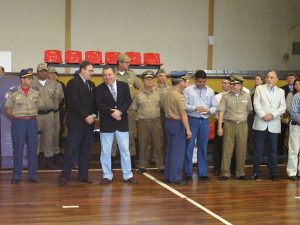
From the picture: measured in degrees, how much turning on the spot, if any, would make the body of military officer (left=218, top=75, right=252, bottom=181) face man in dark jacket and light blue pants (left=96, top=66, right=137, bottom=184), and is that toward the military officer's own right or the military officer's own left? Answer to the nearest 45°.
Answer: approximately 45° to the military officer's own right

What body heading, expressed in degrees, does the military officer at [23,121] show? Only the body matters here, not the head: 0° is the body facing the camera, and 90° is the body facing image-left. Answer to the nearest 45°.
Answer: approximately 0°

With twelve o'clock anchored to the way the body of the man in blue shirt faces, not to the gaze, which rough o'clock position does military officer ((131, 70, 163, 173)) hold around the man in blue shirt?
The military officer is roughly at 4 o'clock from the man in blue shirt.

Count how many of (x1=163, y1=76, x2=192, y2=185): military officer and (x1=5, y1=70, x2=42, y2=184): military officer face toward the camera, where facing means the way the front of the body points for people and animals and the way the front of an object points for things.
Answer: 1

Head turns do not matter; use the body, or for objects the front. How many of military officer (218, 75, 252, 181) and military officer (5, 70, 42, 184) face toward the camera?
2

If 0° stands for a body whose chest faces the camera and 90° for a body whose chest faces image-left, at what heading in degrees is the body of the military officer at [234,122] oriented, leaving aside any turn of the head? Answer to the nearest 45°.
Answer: approximately 0°

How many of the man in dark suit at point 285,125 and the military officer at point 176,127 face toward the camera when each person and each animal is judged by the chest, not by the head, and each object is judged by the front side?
1

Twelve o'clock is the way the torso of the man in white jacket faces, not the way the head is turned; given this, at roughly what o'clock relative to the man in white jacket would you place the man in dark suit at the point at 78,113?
The man in dark suit is roughly at 2 o'clock from the man in white jacket.

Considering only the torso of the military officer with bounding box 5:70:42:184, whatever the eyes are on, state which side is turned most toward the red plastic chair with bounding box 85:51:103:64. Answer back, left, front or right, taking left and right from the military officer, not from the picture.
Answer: back

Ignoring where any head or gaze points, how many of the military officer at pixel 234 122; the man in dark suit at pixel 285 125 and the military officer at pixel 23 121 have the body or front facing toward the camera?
3

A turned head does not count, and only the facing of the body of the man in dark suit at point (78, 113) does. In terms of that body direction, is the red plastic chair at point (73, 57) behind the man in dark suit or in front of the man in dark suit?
behind
